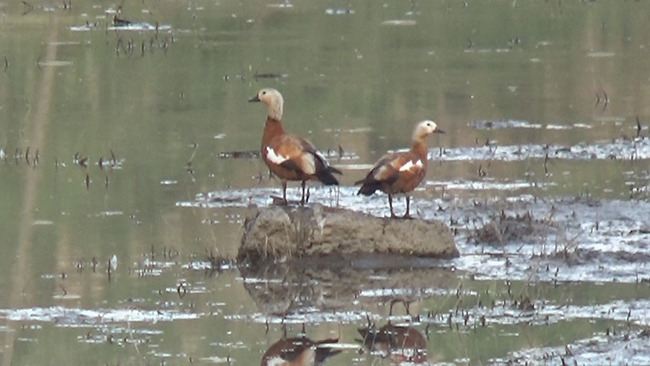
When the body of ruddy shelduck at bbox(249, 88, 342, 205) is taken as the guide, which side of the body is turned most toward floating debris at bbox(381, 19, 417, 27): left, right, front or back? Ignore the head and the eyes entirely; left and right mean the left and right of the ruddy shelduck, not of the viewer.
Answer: right

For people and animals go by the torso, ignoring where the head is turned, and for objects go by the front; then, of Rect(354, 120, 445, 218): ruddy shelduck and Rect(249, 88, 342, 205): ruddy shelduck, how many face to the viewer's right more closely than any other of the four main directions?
1

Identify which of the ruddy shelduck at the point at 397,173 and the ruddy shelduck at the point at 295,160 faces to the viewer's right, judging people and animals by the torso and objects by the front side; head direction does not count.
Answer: the ruddy shelduck at the point at 397,173

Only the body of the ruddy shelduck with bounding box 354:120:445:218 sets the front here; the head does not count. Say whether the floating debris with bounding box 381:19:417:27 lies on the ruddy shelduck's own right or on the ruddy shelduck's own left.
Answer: on the ruddy shelduck's own left

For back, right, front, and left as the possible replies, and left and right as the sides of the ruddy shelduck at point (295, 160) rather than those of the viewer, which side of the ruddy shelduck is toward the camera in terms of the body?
left

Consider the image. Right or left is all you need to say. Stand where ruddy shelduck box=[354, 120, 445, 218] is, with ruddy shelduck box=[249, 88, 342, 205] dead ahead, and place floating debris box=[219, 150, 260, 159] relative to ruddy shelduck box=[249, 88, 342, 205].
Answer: right

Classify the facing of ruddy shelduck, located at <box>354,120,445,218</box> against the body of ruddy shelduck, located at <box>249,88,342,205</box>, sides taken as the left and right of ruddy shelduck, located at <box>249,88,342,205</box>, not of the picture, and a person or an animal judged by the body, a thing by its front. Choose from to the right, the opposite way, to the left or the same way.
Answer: the opposite way

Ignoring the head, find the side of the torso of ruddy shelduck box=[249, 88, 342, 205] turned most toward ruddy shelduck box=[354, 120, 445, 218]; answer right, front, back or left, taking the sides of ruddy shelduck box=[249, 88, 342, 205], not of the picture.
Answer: back

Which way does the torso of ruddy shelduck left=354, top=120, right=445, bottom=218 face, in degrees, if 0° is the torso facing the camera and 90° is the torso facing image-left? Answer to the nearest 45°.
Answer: approximately 270°
